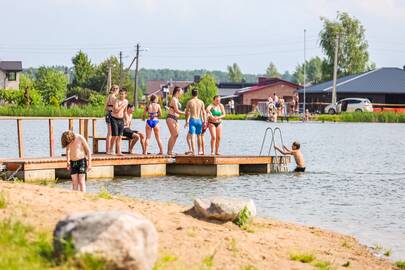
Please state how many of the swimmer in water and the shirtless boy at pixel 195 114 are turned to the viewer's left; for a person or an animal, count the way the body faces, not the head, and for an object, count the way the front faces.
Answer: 1

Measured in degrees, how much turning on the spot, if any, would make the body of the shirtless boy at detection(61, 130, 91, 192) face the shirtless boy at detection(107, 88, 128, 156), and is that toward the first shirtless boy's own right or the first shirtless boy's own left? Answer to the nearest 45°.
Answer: approximately 135° to the first shirtless boy's own right

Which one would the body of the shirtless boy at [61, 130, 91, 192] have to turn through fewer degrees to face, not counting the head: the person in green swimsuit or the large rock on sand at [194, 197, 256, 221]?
the large rock on sand

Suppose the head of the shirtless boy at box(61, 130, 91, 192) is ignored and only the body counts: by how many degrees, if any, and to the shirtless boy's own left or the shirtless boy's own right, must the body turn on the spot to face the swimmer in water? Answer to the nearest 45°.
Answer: approximately 180°

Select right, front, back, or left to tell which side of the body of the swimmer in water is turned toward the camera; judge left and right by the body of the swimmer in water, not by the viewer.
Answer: left

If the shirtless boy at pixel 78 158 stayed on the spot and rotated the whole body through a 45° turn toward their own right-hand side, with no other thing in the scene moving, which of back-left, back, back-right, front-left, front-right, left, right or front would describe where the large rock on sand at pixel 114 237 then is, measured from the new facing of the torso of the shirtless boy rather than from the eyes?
left

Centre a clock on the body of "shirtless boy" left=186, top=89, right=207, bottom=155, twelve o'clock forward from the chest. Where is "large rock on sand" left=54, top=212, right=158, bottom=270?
The large rock on sand is roughly at 6 o'clock from the shirtless boy.

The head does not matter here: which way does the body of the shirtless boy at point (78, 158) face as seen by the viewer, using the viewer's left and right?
facing the viewer and to the left of the viewer
